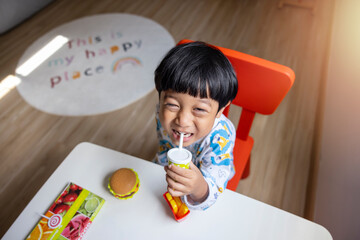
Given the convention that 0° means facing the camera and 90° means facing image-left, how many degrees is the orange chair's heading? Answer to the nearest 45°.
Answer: approximately 45°

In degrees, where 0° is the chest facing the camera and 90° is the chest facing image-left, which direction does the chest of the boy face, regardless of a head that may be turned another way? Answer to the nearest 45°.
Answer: approximately 45°

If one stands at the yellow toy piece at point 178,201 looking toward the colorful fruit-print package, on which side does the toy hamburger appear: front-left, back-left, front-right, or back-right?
front-right

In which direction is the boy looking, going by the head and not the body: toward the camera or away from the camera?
toward the camera
